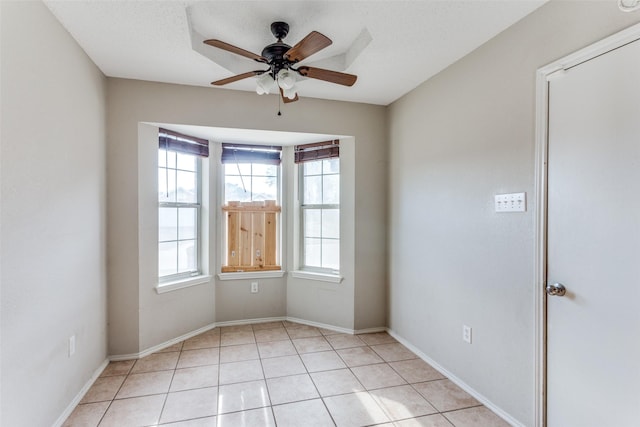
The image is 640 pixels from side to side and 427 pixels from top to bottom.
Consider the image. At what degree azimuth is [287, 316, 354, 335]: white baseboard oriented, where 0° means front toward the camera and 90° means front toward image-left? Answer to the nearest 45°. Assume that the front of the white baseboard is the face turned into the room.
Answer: approximately 45°

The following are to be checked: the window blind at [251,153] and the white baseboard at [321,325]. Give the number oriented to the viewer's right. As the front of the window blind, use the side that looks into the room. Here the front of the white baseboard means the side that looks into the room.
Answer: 0

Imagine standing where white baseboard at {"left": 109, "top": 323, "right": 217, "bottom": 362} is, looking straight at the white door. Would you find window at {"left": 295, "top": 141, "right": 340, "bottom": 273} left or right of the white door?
left

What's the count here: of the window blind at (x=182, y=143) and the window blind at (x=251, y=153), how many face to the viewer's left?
0

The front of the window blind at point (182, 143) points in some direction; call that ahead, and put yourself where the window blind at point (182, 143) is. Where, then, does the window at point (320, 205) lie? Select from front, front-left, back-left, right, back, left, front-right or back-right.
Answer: front-left

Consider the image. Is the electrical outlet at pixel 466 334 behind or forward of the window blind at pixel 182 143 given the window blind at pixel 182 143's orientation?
forward

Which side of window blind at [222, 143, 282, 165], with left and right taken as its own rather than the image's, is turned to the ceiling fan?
front

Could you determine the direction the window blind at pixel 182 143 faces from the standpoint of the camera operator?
facing the viewer and to the right of the viewer

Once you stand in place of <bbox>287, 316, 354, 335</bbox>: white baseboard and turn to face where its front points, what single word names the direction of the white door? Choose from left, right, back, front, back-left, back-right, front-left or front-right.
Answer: left

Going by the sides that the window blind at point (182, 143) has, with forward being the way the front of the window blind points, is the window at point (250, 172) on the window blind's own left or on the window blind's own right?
on the window blind's own left

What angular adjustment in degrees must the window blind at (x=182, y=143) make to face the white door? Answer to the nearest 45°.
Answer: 0° — it already faces it

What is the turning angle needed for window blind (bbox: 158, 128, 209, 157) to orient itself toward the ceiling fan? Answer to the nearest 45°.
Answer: approximately 45° to its right

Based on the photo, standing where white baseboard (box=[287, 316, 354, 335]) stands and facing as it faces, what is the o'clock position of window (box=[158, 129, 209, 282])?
The window is roughly at 1 o'clock from the white baseboard.
